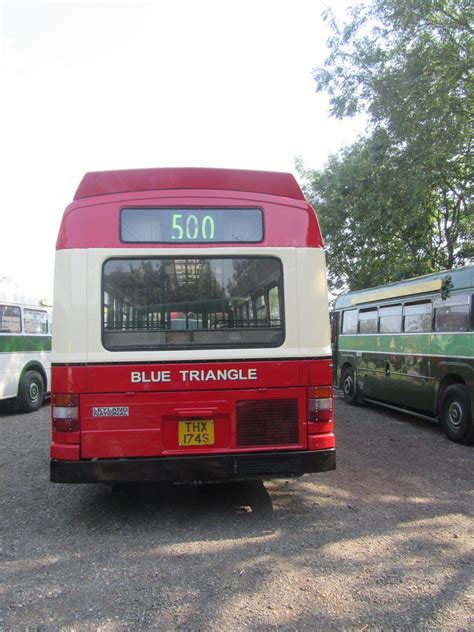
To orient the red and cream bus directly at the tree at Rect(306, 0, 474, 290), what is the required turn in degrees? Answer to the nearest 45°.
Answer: approximately 45° to its right

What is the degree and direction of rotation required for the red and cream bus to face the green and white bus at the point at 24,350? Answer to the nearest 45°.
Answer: approximately 45° to its left

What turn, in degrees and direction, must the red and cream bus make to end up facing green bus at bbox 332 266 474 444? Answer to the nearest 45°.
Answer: approximately 45° to its right

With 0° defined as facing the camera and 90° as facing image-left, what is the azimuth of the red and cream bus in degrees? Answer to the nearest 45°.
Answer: approximately 180°
